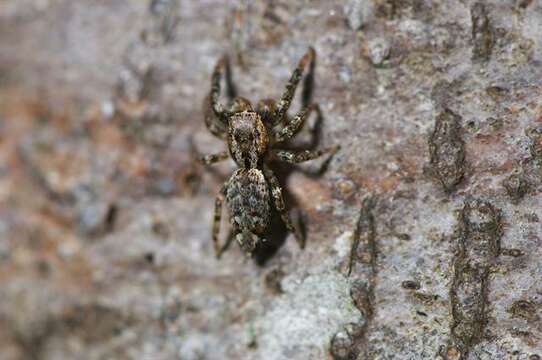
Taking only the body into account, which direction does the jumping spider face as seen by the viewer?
away from the camera
